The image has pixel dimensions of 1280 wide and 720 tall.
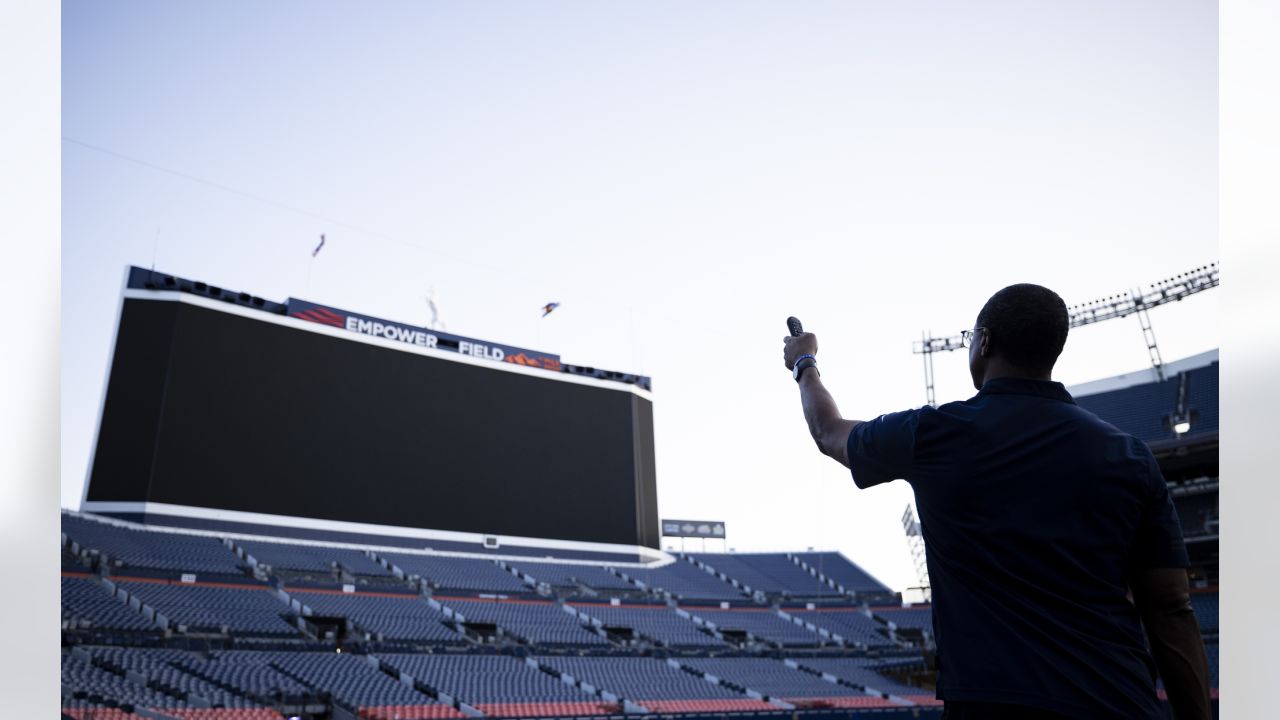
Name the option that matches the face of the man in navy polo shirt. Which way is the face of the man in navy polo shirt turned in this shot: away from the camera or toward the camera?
away from the camera

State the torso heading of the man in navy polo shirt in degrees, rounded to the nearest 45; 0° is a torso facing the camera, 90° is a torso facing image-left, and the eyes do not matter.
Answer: approximately 135°
